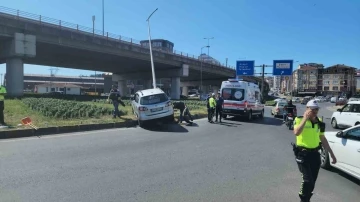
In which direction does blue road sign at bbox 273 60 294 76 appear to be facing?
toward the camera

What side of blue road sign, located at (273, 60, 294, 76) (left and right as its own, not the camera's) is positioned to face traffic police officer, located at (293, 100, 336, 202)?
front

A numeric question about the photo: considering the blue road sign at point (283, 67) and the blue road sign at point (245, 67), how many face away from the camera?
0

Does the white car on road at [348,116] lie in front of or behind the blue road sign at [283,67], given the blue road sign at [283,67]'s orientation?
in front

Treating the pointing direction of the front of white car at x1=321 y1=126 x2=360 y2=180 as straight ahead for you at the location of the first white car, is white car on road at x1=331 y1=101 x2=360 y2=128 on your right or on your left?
on your right

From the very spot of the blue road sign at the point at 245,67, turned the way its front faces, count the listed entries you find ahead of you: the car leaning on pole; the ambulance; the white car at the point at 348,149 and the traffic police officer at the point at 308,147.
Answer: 4

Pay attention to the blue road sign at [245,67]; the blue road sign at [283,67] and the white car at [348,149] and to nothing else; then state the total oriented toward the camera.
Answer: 2

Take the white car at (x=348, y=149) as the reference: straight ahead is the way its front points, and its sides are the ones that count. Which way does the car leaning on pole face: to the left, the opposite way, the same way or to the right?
the same way
